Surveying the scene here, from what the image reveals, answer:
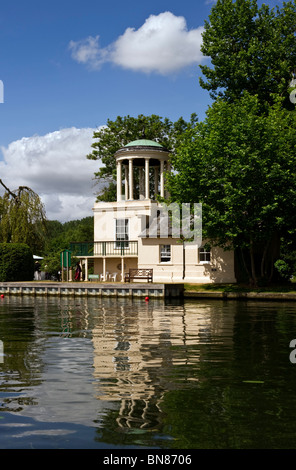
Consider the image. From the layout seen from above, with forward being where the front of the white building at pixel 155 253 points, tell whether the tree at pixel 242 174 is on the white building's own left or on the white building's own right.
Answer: on the white building's own left

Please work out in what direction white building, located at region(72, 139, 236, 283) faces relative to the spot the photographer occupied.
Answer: facing the viewer and to the left of the viewer

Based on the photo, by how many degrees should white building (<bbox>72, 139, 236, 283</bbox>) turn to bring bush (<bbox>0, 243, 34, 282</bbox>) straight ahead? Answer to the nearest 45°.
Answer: approximately 45° to its right
